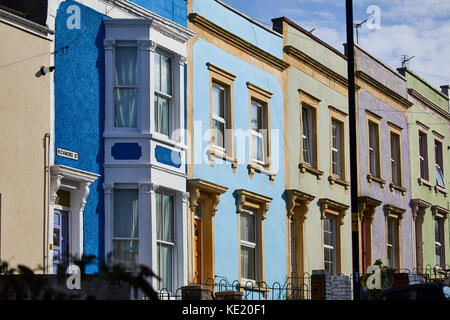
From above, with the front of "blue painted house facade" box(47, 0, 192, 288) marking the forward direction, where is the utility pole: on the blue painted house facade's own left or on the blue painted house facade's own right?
on the blue painted house facade's own left

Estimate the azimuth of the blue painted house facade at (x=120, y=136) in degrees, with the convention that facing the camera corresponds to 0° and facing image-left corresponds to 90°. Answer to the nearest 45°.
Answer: approximately 315°

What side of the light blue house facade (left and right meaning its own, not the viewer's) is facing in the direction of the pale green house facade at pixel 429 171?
left

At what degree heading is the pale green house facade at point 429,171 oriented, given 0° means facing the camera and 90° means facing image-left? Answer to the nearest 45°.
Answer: approximately 315°

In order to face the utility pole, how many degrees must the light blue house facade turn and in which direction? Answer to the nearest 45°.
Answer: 0° — it already faces it

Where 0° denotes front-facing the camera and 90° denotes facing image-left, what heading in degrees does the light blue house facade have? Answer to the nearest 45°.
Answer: approximately 315°

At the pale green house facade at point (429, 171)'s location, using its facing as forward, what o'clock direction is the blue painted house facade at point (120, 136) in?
The blue painted house facade is roughly at 2 o'clock from the pale green house facade.
